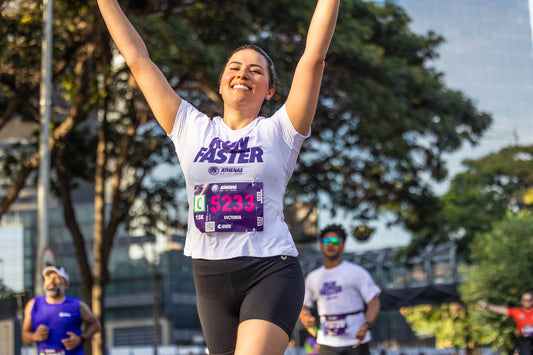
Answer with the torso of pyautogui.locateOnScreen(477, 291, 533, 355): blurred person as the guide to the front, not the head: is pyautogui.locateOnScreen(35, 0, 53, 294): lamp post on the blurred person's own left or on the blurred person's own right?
on the blurred person's own right

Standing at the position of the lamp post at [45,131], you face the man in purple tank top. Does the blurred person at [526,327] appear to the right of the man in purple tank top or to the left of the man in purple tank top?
left

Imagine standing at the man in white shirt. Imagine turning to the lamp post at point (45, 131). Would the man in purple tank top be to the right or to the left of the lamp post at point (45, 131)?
left

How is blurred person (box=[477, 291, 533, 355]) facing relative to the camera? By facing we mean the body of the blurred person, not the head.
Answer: toward the camera

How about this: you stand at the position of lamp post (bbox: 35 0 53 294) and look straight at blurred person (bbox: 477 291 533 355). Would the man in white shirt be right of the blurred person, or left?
right

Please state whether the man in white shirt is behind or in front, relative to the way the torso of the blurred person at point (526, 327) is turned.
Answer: in front

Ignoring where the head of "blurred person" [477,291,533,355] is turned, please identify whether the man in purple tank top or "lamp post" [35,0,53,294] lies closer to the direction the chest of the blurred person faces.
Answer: the man in purple tank top

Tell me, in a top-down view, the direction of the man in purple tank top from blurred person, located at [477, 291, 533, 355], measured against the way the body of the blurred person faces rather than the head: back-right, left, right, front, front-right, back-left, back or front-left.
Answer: front-right

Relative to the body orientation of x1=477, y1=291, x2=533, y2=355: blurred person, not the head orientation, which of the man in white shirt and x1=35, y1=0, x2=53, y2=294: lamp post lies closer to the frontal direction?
the man in white shirt
